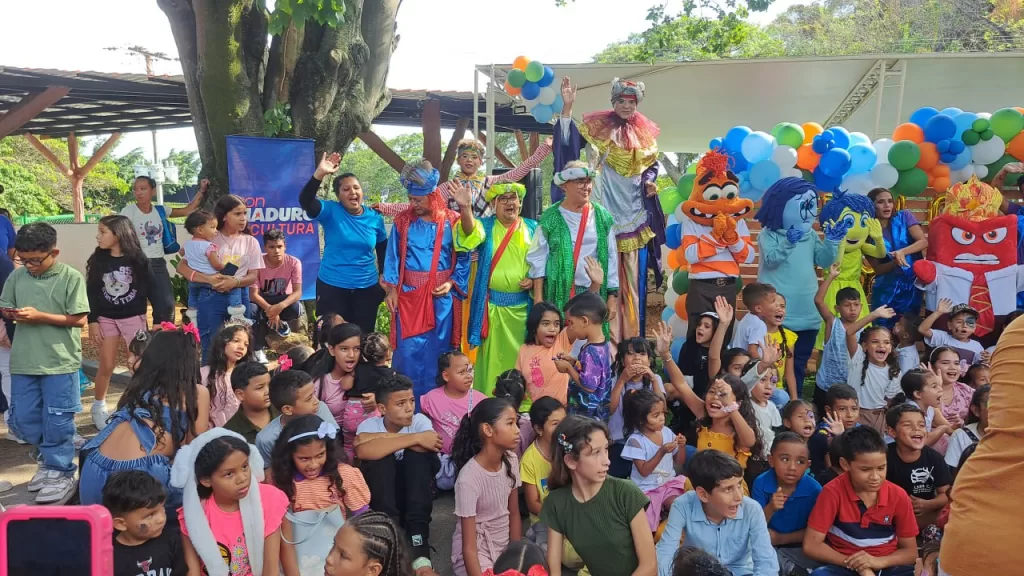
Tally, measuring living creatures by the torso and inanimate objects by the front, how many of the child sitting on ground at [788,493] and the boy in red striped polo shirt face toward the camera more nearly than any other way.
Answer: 2

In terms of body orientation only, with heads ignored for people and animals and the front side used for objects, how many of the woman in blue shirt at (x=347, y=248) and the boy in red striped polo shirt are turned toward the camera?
2

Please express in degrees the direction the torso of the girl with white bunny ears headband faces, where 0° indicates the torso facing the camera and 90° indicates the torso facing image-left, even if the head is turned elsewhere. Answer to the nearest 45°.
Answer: approximately 315°

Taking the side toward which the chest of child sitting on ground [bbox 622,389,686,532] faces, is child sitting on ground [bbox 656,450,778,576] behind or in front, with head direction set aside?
in front

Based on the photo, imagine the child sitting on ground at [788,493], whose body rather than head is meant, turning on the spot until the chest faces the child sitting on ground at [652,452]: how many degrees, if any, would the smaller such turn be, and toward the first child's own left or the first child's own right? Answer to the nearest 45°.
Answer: approximately 90° to the first child's own right

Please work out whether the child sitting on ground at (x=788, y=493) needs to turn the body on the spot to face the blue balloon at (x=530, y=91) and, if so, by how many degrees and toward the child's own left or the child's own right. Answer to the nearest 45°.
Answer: approximately 135° to the child's own right

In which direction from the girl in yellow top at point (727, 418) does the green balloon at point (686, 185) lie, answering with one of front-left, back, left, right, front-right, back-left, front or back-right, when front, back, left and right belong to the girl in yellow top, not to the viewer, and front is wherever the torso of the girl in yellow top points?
back-right

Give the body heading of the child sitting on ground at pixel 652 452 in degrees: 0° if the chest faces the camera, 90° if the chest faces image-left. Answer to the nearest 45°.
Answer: approximately 315°
